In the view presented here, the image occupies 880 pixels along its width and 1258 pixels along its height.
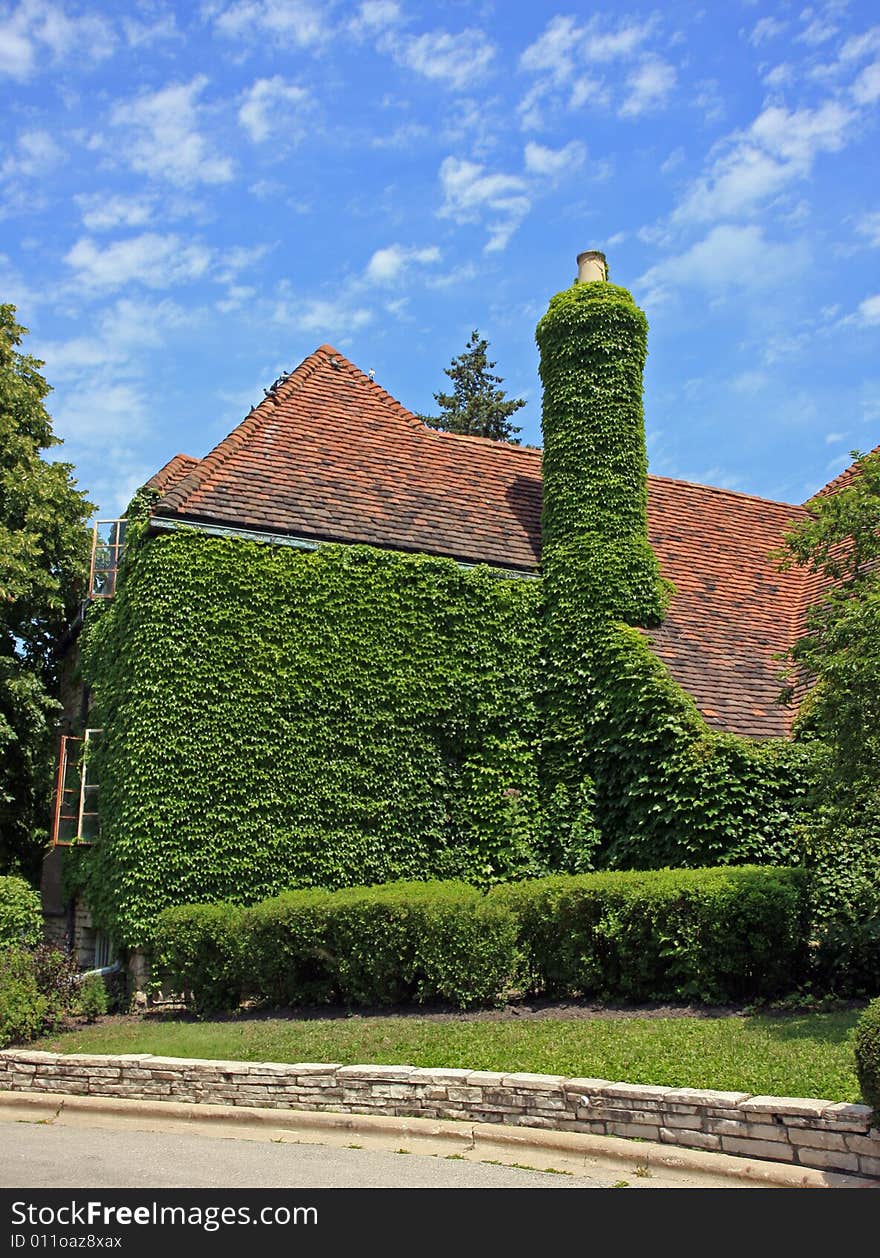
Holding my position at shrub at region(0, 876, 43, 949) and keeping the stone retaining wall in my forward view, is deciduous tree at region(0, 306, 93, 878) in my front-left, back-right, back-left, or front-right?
back-left

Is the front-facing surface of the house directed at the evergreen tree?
no

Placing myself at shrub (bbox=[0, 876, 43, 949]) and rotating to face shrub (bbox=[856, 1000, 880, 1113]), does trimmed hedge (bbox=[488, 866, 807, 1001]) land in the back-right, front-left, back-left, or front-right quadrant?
front-left
